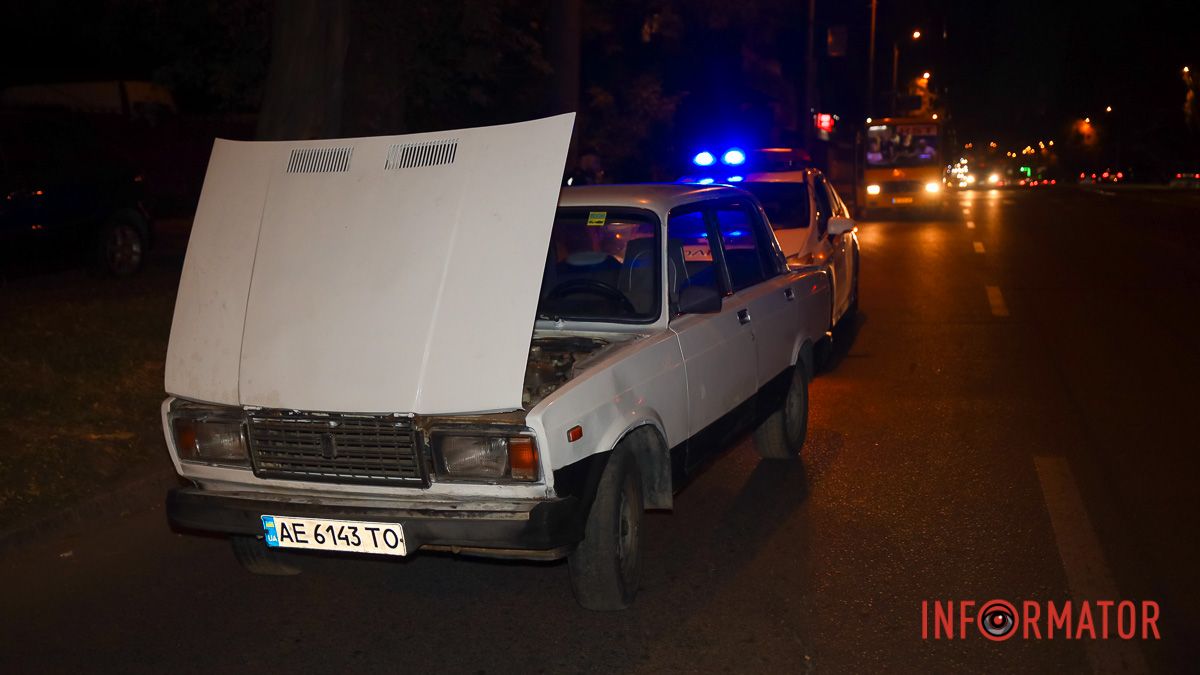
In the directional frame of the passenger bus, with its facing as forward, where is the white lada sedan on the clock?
The white lada sedan is roughly at 12 o'clock from the passenger bus.

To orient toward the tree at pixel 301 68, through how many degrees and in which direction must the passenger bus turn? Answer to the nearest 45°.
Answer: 0° — it already faces it

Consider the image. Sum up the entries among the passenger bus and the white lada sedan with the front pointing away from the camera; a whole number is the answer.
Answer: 0

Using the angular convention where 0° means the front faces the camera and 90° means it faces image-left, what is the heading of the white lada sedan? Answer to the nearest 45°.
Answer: approximately 45°

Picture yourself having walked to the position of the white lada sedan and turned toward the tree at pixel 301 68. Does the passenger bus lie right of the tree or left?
right

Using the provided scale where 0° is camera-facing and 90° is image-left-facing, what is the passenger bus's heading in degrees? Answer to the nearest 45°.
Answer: approximately 0°

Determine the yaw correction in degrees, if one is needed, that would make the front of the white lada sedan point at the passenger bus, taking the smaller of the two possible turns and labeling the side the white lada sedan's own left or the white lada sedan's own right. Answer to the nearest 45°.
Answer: approximately 180°

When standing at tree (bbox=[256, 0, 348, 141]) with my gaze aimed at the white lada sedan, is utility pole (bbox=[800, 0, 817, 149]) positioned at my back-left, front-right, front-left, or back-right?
back-left
